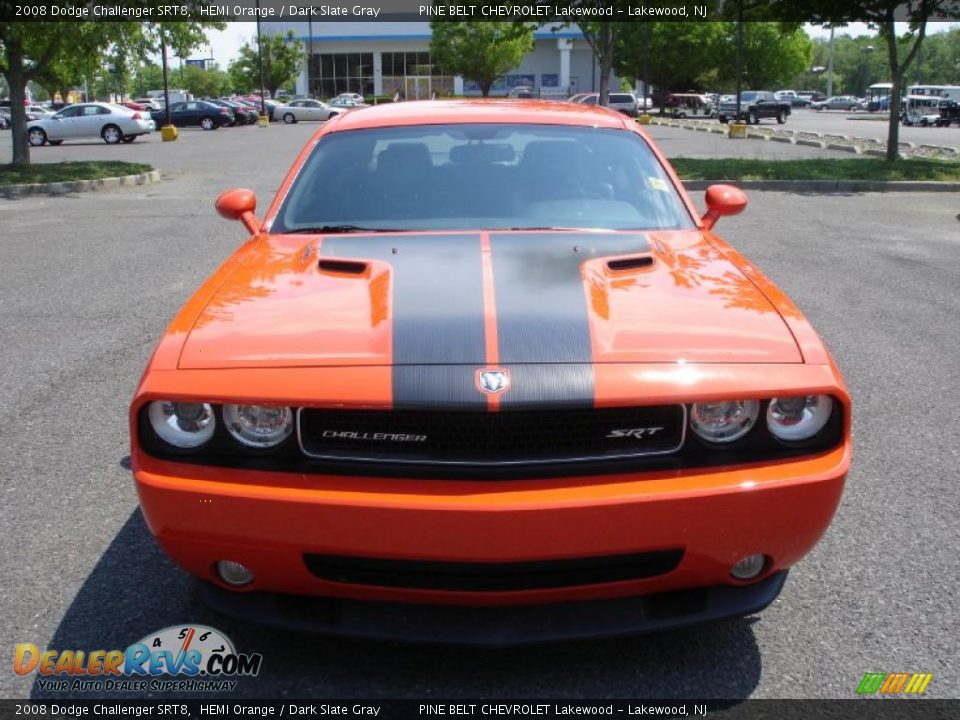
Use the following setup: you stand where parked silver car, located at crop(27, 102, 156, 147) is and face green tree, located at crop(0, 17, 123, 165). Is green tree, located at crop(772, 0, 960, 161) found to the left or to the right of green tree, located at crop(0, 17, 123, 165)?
left

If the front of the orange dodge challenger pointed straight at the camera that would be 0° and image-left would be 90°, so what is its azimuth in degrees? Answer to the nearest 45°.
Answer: approximately 0°

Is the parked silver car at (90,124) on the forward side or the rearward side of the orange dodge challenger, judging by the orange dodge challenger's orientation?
on the rearward side

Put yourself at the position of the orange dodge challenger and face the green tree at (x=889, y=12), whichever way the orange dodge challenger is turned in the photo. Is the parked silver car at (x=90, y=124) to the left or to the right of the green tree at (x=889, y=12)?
left
